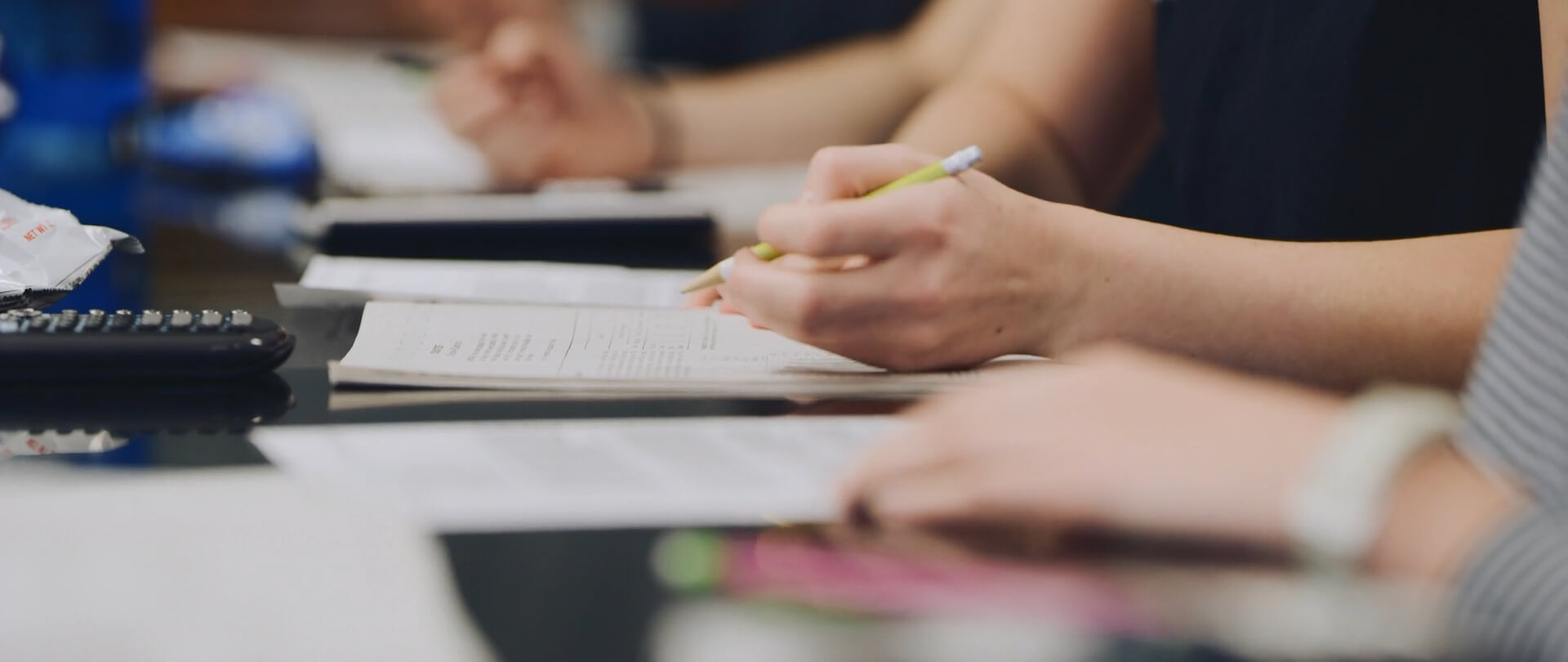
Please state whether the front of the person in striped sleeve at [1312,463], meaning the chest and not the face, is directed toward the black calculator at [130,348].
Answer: yes

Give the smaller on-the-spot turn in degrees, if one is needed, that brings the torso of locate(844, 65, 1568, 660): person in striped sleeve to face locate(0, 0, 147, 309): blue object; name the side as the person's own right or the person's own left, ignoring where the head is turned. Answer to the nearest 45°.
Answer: approximately 45° to the person's own right

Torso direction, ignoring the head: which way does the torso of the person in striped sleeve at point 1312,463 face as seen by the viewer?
to the viewer's left
